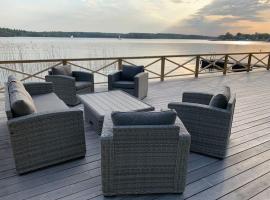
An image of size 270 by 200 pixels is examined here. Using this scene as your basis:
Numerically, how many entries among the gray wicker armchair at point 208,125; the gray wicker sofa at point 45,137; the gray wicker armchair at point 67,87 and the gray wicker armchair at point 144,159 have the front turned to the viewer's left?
1

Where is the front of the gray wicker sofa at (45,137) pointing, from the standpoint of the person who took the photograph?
facing to the right of the viewer

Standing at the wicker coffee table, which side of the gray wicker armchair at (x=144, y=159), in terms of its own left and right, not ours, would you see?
front

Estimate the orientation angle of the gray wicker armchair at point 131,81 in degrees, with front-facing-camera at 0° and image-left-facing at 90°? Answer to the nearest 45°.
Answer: approximately 45°

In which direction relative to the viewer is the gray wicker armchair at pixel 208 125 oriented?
to the viewer's left

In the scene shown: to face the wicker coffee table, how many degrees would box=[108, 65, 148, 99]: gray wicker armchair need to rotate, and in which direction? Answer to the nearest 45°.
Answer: approximately 45° to its left

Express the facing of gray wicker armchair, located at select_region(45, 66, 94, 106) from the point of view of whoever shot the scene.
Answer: facing the viewer and to the right of the viewer

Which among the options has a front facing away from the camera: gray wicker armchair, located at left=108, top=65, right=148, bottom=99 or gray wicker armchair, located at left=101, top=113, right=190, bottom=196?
gray wicker armchair, located at left=101, top=113, right=190, bottom=196

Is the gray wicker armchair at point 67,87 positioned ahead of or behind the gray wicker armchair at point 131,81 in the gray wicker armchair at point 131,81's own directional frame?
ahead

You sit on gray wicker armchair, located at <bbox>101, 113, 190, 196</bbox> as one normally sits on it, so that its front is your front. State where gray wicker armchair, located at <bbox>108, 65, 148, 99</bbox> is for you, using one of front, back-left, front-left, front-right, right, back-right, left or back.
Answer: front

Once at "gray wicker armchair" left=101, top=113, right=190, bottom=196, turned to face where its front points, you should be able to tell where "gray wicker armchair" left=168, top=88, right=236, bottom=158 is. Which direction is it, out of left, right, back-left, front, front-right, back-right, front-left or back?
front-right

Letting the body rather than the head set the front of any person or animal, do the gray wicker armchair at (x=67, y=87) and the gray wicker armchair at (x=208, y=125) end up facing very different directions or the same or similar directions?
very different directions

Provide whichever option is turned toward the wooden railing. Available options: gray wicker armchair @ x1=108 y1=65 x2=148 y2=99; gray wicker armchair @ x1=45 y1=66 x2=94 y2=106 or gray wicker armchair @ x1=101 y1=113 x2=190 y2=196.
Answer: gray wicker armchair @ x1=101 y1=113 x2=190 y2=196

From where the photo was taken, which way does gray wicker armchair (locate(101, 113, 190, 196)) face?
away from the camera

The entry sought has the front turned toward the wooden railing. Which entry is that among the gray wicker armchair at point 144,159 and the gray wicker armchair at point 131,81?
the gray wicker armchair at point 144,159
